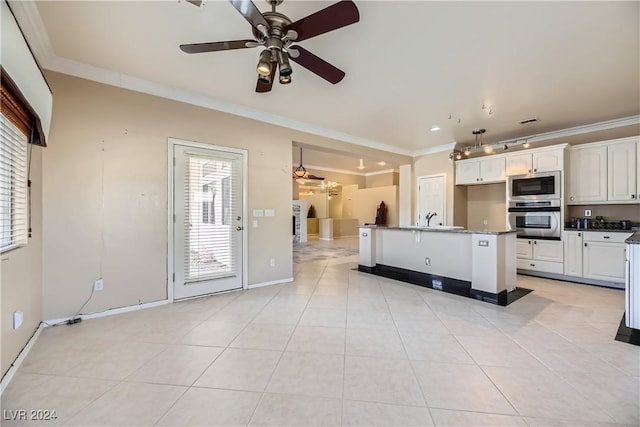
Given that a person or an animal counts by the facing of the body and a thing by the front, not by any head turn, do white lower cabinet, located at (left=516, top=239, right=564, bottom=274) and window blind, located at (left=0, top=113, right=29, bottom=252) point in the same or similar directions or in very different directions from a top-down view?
very different directions

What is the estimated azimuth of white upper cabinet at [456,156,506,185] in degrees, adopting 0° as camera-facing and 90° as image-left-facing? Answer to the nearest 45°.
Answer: approximately 0°

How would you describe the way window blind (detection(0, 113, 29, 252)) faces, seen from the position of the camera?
facing to the right of the viewer
